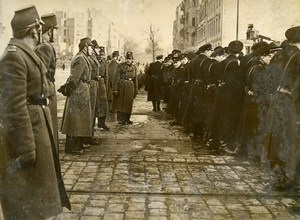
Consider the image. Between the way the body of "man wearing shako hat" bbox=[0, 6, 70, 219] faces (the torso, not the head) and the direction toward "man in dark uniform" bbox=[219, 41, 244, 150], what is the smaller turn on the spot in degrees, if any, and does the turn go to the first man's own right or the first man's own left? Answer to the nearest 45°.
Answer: approximately 45° to the first man's own left

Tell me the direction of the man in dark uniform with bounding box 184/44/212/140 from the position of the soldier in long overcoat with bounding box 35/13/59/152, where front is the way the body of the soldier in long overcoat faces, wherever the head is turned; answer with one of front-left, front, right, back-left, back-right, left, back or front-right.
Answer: front-left

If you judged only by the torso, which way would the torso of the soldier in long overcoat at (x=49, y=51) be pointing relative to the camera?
to the viewer's right

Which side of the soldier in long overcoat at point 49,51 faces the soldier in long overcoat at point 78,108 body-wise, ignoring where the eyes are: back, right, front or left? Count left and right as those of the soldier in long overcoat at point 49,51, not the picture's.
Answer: left

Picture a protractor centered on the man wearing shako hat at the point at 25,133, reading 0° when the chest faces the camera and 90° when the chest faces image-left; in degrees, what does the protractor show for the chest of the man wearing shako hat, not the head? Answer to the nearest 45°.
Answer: approximately 270°

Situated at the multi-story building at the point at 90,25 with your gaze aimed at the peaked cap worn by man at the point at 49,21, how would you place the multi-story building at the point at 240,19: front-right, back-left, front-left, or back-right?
front-left

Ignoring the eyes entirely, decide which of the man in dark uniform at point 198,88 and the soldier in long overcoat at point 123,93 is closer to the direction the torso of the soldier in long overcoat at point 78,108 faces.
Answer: the man in dark uniform

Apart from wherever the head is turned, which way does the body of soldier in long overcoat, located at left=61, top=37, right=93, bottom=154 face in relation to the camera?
to the viewer's right

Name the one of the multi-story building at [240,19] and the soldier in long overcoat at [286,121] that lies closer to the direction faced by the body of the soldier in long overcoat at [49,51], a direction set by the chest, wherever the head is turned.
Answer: the soldier in long overcoat

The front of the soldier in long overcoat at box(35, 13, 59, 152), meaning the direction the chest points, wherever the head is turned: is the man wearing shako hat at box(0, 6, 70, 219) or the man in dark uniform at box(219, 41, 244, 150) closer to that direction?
the man in dark uniform

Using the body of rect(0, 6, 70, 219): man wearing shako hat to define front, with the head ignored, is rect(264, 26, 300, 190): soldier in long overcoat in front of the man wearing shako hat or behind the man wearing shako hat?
in front
